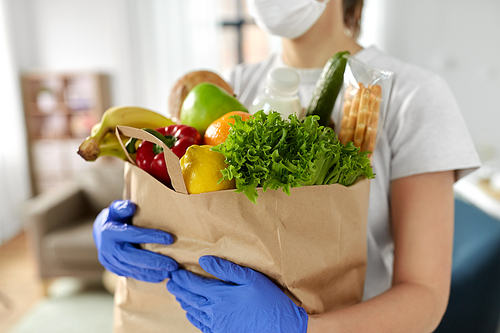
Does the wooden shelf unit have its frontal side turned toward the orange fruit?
yes

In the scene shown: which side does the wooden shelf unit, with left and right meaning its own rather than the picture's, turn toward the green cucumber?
front

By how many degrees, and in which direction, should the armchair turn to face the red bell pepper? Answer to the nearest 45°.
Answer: approximately 45° to its left

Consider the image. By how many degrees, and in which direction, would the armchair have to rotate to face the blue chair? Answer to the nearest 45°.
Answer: approximately 90° to its left

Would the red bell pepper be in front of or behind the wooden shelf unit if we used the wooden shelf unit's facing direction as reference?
in front

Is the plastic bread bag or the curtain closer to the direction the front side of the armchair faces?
the plastic bread bag

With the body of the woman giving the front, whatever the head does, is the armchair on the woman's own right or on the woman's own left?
on the woman's own right

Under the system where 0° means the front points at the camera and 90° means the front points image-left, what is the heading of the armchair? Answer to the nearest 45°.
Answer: approximately 45°

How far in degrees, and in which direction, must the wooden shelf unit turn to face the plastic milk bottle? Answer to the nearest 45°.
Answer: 0° — it already faces it

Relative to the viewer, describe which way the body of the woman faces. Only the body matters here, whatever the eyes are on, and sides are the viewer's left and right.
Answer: facing the viewer and to the left of the viewer

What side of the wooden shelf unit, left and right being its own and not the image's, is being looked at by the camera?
front

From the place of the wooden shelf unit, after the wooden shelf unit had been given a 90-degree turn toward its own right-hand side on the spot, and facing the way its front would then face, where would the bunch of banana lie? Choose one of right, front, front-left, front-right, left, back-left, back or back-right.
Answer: left
